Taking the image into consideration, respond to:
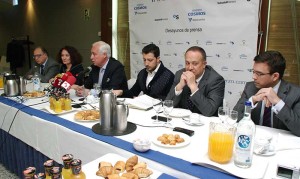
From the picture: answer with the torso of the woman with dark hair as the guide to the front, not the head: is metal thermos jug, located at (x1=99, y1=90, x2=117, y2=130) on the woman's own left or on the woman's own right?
on the woman's own left

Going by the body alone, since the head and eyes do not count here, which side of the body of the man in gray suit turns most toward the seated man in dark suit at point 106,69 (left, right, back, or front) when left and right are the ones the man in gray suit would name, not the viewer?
right

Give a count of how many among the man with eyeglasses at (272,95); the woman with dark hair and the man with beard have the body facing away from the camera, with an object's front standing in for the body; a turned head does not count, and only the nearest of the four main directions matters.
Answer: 0

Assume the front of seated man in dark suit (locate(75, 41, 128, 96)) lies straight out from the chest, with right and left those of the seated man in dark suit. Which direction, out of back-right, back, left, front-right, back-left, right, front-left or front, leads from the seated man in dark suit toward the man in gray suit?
left

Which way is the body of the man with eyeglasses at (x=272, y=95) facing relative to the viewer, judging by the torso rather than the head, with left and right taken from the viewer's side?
facing the viewer and to the left of the viewer

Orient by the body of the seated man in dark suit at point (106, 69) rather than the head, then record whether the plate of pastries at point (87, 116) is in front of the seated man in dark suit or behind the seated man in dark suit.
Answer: in front

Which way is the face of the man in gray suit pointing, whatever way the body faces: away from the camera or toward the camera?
toward the camera

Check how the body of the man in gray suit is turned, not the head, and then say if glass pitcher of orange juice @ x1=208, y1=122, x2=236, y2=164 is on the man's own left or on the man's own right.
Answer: on the man's own left

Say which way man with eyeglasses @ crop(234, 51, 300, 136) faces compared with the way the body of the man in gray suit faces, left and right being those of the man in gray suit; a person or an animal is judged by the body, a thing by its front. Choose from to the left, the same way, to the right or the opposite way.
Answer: the same way

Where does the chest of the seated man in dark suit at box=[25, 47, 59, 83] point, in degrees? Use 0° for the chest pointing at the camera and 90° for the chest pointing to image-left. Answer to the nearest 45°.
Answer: approximately 45°

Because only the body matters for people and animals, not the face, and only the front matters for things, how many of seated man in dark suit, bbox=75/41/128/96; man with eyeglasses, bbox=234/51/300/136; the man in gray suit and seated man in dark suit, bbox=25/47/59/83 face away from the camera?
0

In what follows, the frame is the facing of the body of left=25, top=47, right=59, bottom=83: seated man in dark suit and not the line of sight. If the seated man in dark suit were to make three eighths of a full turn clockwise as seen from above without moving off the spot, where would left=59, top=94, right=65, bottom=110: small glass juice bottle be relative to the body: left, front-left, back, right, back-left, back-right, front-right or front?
back
